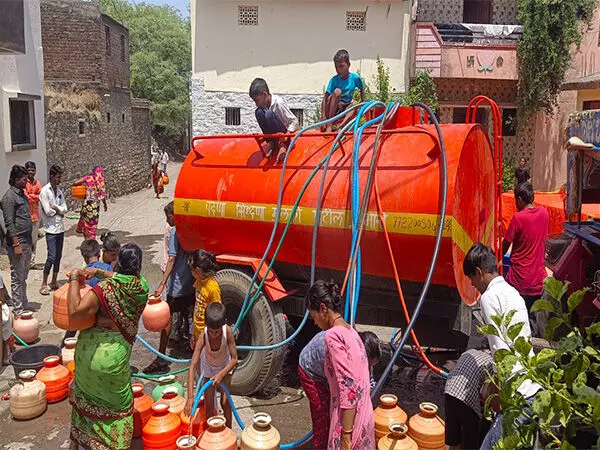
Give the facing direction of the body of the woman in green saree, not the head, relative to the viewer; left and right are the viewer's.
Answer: facing away from the viewer and to the left of the viewer

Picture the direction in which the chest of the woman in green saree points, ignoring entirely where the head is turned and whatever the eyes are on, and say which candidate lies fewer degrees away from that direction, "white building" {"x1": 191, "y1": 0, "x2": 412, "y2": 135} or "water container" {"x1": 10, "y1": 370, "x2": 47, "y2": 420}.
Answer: the water container

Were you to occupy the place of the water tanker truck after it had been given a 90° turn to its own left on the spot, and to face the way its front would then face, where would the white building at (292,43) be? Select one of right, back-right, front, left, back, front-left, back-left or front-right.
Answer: front

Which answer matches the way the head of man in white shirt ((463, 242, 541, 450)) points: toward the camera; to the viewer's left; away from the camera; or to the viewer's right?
to the viewer's left

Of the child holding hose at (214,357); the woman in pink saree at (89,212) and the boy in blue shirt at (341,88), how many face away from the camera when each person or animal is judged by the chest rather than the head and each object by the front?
1

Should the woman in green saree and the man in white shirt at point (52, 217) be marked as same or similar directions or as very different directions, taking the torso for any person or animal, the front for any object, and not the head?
very different directions
